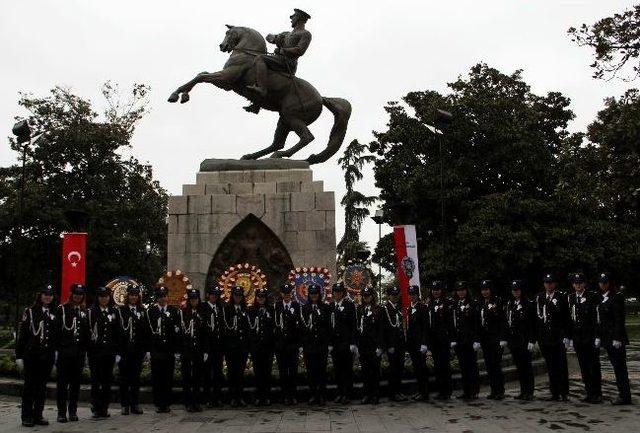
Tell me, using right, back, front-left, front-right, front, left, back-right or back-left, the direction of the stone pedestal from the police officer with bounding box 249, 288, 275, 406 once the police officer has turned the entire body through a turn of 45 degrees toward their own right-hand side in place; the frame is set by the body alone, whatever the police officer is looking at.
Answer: back-right

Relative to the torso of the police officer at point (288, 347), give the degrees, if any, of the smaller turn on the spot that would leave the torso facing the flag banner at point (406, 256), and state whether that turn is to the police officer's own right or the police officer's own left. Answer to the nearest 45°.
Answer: approximately 135° to the police officer's own left

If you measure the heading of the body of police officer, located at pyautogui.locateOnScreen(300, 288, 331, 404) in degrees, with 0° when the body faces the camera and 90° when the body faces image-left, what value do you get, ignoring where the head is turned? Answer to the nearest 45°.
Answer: approximately 0°

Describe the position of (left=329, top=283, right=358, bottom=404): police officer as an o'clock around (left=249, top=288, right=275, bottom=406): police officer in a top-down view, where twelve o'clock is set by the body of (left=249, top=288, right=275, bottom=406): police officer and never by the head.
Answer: (left=329, top=283, right=358, bottom=404): police officer is roughly at 9 o'clock from (left=249, top=288, right=275, bottom=406): police officer.

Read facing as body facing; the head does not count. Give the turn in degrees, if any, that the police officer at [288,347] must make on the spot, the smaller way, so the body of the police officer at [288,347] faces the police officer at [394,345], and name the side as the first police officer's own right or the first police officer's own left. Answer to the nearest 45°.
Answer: approximately 90° to the first police officer's own left

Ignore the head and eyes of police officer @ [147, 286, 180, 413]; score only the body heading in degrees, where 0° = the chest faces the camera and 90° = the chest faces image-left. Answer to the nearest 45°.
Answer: approximately 0°

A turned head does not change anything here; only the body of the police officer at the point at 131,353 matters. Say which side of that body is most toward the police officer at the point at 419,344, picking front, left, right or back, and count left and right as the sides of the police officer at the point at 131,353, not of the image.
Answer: left

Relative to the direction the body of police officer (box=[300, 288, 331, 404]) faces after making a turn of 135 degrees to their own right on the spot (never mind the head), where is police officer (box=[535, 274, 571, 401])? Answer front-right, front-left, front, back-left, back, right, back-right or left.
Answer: back-right

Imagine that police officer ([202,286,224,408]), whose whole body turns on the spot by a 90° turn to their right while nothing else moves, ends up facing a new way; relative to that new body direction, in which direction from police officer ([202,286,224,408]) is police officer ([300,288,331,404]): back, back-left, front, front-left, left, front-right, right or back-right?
back
